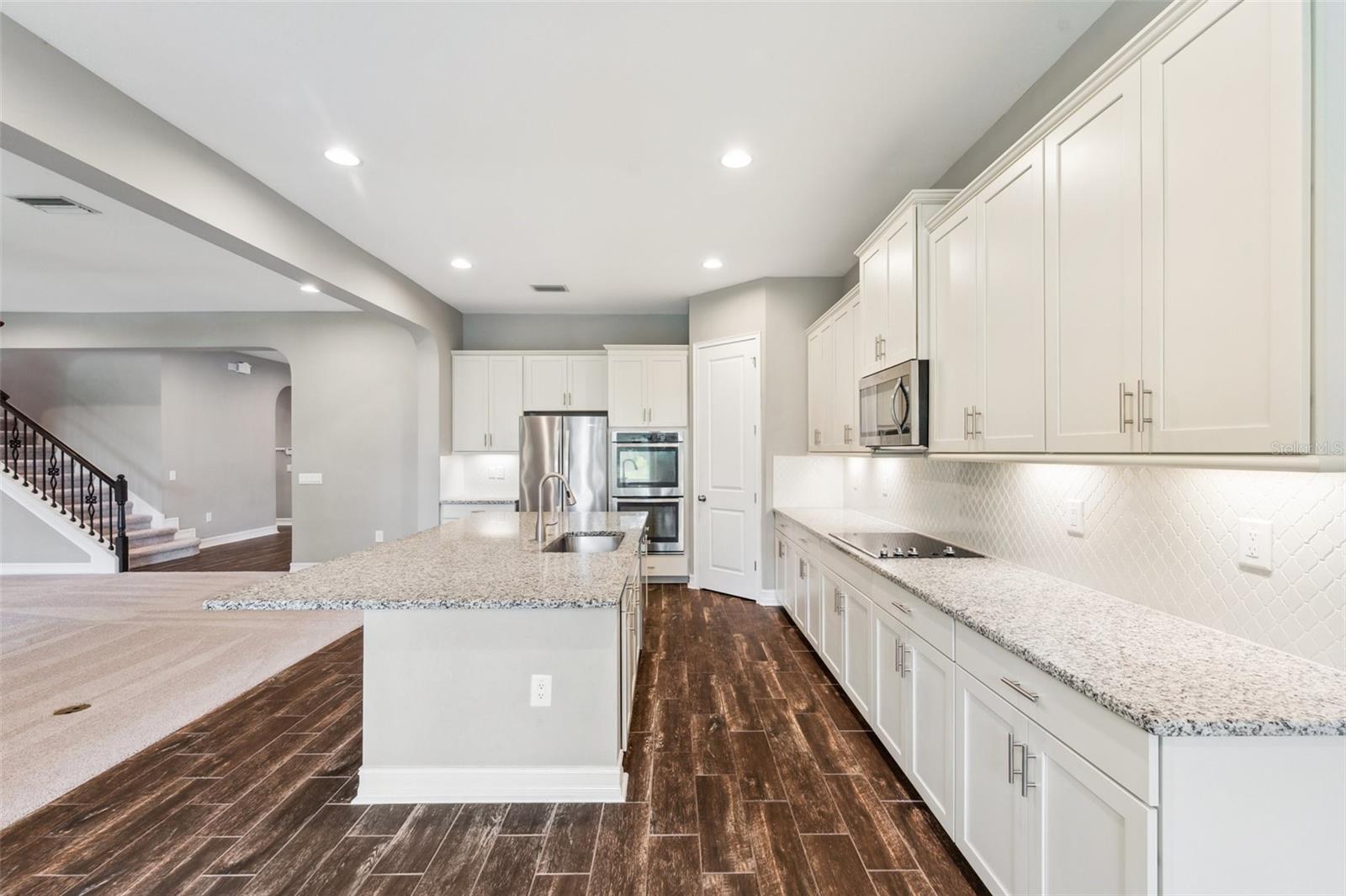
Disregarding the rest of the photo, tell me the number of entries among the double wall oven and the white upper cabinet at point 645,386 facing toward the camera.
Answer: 2

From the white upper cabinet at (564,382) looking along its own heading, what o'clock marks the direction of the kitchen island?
The kitchen island is roughly at 12 o'clock from the white upper cabinet.

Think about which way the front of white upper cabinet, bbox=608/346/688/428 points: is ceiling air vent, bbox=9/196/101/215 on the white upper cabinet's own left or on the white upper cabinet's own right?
on the white upper cabinet's own right

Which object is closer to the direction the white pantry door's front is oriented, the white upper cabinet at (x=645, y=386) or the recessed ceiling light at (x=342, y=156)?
the recessed ceiling light

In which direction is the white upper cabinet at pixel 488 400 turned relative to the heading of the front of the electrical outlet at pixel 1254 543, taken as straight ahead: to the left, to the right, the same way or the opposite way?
to the left

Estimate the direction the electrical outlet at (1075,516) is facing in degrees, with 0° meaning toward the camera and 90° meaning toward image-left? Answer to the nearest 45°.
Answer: approximately 45°

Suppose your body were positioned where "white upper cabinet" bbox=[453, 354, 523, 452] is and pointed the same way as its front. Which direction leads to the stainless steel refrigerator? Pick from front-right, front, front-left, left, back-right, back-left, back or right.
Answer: front-left

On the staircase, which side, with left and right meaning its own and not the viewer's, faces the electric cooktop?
front

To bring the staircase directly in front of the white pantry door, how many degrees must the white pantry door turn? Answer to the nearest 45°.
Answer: approximately 45° to its right
